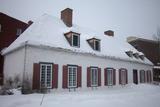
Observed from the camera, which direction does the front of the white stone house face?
facing the viewer and to the right of the viewer

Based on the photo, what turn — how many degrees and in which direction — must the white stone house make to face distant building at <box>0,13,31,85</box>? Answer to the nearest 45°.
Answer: approximately 180°

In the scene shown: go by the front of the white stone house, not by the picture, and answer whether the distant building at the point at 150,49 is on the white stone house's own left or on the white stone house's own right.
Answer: on the white stone house's own left
